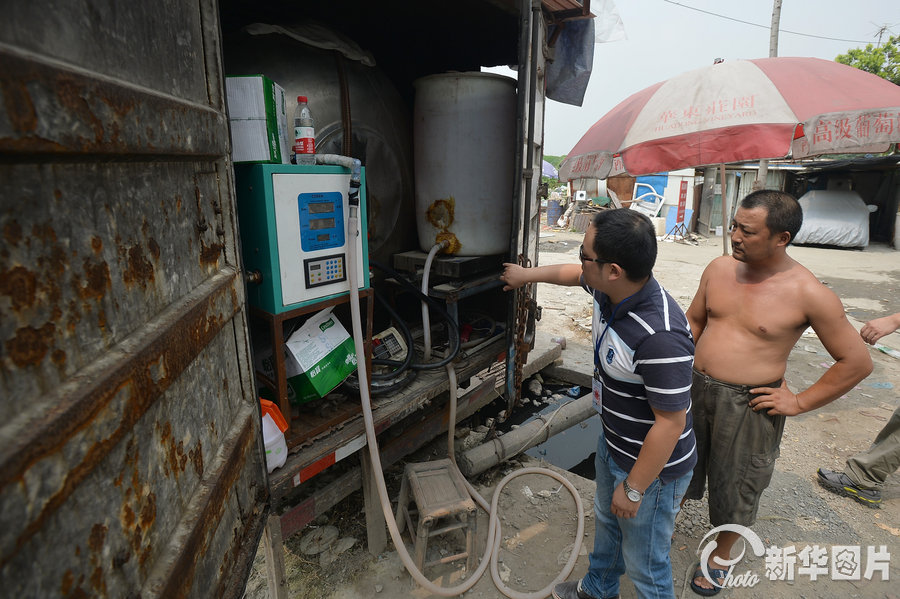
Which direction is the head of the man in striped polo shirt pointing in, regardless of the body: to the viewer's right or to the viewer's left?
to the viewer's left

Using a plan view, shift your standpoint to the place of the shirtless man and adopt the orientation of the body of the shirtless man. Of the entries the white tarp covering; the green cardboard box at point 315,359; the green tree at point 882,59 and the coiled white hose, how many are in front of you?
2

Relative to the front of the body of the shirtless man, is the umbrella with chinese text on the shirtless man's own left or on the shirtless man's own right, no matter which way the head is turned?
on the shirtless man's own right

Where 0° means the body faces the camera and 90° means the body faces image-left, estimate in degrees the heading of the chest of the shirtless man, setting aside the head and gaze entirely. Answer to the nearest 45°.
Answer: approximately 45°

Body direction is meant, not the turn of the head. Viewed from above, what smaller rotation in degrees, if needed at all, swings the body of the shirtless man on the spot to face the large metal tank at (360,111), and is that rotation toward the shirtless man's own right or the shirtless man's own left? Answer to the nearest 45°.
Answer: approximately 45° to the shirtless man's own right

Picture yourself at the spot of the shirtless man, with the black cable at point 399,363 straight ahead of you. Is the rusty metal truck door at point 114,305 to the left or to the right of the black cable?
left

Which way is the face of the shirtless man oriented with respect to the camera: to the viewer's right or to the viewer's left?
to the viewer's left

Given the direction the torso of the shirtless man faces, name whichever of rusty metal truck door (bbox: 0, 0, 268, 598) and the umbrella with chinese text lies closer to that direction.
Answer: the rusty metal truck door

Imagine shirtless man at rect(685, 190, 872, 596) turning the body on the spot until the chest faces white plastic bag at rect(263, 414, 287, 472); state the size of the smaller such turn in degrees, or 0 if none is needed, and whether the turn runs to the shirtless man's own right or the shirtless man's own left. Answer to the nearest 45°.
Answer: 0° — they already face it

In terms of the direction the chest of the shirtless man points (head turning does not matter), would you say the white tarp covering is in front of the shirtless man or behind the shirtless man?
behind

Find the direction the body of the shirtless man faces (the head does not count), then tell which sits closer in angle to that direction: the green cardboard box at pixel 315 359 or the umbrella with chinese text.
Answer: the green cardboard box

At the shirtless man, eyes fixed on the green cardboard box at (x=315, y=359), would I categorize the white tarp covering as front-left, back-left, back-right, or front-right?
back-right

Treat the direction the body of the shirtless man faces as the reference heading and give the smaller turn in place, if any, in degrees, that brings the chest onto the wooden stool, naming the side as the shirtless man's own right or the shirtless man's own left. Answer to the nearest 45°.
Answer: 0° — they already face it
